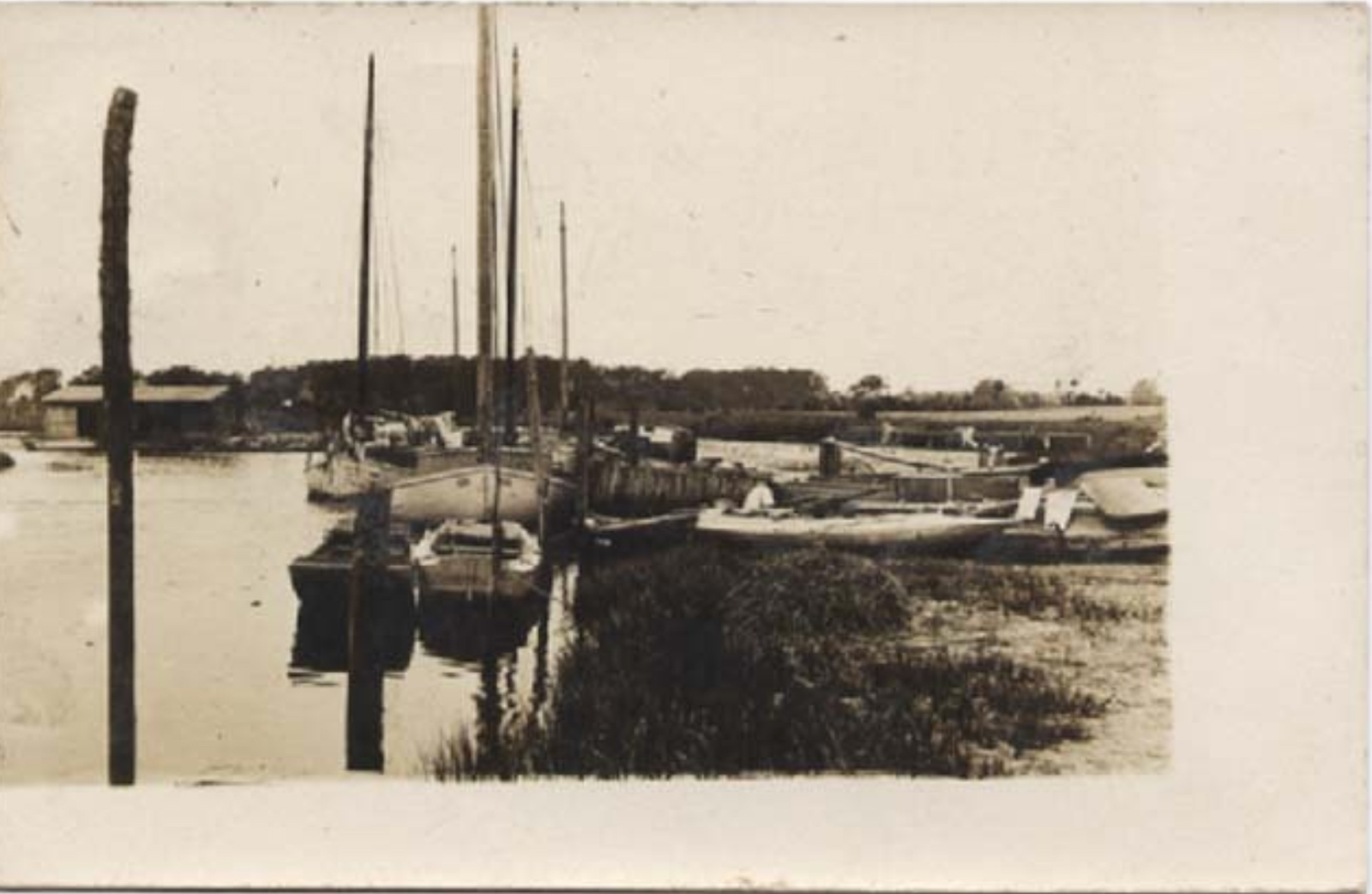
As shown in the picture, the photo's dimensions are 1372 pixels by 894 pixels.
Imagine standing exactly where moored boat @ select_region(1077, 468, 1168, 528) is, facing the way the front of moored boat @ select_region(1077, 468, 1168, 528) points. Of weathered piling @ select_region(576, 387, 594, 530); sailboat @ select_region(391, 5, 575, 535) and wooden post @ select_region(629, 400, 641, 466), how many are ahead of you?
3

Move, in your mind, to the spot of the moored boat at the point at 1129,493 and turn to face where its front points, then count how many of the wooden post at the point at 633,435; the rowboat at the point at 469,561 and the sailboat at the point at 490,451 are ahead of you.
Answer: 3

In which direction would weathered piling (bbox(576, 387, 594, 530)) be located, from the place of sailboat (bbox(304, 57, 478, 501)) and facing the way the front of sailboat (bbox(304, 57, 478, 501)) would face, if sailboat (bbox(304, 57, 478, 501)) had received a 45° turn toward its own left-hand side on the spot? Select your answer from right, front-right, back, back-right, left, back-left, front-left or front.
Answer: left

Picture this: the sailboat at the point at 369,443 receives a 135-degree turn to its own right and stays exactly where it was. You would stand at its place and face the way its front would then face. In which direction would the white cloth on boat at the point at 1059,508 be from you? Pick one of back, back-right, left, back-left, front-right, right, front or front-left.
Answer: right

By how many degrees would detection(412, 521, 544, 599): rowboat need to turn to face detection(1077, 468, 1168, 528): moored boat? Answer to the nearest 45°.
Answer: approximately 90° to its right

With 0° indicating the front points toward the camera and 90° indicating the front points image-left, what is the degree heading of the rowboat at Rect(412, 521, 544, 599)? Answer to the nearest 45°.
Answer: approximately 180°

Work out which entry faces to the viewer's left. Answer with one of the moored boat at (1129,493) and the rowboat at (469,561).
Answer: the moored boat

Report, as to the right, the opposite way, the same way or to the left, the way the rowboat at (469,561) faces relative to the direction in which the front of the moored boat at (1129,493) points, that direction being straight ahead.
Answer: to the right

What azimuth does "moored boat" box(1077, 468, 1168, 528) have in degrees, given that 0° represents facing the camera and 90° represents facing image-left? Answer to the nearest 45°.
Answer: approximately 90°
